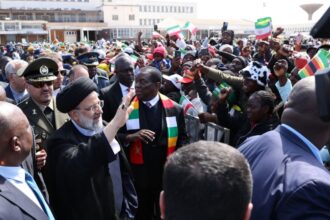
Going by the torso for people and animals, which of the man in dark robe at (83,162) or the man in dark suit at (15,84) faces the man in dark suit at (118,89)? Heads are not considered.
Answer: the man in dark suit at (15,84)

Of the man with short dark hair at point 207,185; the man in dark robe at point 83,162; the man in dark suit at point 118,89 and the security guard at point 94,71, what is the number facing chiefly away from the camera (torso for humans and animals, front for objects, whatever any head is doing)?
1

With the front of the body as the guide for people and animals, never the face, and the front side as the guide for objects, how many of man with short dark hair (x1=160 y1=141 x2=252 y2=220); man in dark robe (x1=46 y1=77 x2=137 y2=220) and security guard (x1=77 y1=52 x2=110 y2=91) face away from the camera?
1

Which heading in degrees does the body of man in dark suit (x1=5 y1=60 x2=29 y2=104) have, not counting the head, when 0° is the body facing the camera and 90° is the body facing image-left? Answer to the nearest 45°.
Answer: approximately 315°

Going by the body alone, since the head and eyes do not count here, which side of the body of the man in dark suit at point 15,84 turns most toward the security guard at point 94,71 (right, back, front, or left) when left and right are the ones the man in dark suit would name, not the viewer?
left

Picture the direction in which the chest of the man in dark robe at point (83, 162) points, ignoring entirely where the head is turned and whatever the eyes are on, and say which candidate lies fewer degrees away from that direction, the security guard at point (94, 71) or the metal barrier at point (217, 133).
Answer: the metal barrier

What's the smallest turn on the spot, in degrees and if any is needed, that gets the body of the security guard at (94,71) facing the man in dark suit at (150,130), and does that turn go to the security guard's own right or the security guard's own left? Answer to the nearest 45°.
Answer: approximately 45° to the security guard's own left

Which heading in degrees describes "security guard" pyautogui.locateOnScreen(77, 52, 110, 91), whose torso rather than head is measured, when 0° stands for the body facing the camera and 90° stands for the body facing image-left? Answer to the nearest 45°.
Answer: approximately 45°

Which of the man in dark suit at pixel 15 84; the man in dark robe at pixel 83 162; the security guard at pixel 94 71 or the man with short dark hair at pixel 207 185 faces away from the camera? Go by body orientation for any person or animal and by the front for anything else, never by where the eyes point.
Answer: the man with short dark hair at pixel 207 185

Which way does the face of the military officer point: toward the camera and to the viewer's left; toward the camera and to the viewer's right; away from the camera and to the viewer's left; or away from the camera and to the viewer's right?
toward the camera and to the viewer's right

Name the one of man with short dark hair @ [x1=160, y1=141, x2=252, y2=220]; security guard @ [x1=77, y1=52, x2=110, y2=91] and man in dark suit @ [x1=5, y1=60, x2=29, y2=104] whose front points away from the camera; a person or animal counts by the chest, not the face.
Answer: man with short dark hair @ [x1=160, y1=141, x2=252, y2=220]

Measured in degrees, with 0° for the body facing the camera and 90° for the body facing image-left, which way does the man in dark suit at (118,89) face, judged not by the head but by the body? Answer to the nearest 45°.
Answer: approximately 315°

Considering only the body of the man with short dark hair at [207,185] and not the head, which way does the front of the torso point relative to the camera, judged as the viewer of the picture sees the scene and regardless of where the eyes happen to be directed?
away from the camera

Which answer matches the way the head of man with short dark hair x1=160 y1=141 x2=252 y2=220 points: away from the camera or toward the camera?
away from the camera

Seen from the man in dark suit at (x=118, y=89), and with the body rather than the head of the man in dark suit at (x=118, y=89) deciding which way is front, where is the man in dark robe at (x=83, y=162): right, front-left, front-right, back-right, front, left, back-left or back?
front-right

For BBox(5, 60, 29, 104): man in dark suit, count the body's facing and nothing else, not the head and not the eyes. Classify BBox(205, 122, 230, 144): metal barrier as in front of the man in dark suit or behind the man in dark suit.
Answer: in front
